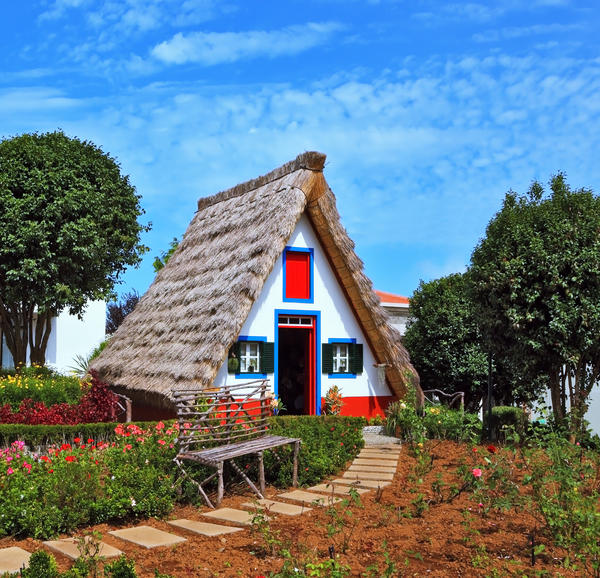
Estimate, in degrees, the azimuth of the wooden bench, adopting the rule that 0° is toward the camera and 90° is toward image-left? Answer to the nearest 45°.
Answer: approximately 315°

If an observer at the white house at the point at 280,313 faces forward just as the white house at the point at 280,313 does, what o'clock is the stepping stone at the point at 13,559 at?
The stepping stone is roughly at 2 o'clock from the white house.

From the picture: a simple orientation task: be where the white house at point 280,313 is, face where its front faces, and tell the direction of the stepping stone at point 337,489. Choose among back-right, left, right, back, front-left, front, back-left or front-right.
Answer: front-right

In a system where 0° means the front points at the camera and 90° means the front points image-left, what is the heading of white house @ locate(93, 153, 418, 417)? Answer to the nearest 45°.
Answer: approximately 315°

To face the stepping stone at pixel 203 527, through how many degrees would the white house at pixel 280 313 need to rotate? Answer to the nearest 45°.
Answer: approximately 45° to its right

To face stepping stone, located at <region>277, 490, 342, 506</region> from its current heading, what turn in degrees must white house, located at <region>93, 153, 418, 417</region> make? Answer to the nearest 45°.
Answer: approximately 45° to its right

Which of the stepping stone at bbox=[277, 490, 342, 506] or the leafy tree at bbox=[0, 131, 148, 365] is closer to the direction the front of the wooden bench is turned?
the stepping stone

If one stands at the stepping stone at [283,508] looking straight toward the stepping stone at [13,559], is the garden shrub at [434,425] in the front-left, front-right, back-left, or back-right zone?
back-right

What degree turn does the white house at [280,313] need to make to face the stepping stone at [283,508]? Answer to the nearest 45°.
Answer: approximately 45° to its right

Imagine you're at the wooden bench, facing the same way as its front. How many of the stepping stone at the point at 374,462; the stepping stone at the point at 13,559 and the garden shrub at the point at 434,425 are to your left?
2
